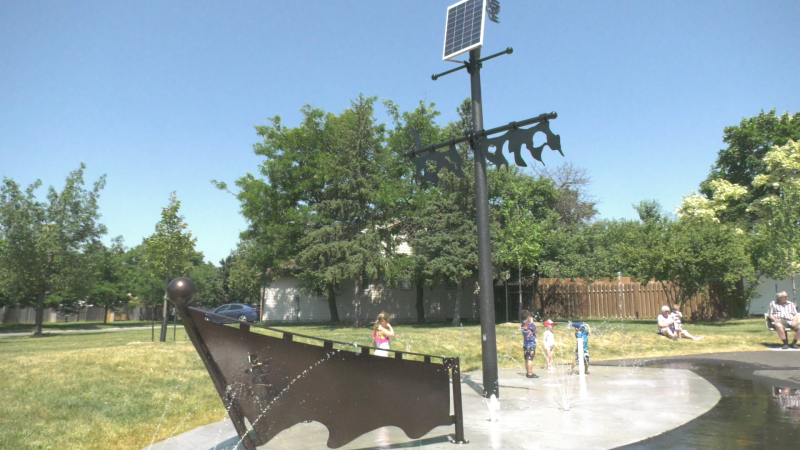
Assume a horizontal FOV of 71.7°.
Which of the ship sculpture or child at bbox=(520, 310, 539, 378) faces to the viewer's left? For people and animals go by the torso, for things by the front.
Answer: the ship sculpture

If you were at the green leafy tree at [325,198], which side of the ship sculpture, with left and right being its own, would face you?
right

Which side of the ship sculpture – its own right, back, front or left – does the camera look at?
left

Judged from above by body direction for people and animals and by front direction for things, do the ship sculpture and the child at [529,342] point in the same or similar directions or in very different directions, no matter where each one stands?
very different directions

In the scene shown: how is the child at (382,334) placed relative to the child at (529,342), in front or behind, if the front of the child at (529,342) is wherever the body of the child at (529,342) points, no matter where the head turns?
behind

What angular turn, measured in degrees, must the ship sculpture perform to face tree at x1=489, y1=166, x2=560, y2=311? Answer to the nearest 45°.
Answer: approximately 135° to its right

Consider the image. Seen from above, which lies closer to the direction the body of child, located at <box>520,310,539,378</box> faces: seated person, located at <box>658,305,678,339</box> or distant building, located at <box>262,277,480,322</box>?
the seated person

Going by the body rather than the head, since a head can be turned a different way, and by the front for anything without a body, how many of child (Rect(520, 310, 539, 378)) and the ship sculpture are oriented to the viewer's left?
1

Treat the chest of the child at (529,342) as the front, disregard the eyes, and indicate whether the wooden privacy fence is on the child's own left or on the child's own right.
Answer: on the child's own left
